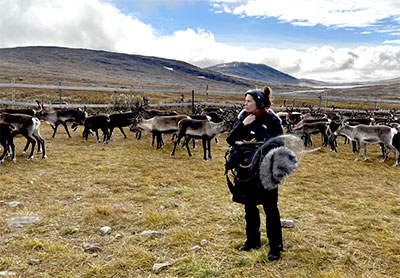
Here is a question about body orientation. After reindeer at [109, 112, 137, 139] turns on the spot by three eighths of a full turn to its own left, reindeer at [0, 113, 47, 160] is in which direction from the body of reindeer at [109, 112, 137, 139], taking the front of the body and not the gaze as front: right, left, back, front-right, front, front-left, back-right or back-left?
left

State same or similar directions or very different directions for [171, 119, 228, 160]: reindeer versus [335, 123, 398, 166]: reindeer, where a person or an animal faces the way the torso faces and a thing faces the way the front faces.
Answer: very different directions

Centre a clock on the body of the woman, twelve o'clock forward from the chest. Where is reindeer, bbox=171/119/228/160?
The reindeer is roughly at 4 o'clock from the woman.

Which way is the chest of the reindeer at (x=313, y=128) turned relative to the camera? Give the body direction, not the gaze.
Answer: to the viewer's left

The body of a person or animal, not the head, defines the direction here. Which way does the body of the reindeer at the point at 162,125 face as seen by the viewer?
to the viewer's left

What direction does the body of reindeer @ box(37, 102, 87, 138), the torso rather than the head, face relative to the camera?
to the viewer's left

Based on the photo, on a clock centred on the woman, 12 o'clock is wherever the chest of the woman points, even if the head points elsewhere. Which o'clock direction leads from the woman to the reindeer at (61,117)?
The reindeer is roughly at 3 o'clock from the woman.
